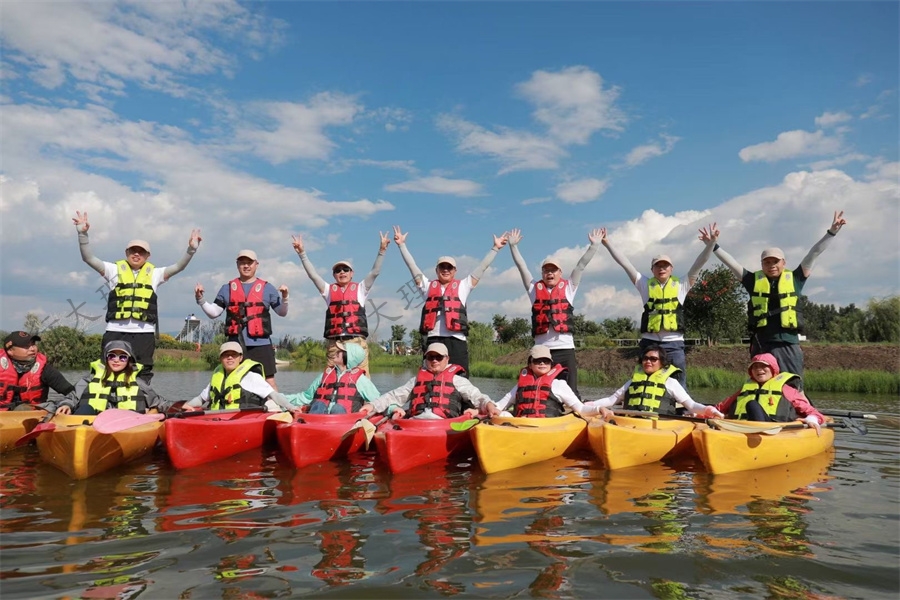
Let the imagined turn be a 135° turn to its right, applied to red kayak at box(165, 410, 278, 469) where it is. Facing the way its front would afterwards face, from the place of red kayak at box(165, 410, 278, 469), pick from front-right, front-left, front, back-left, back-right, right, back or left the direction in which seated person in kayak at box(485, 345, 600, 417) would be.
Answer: right

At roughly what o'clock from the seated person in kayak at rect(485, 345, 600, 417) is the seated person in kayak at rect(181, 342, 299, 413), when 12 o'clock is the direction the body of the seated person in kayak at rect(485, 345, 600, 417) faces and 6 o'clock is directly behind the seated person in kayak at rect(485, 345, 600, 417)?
the seated person in kayak at rect(181, 342, 299, 413) is roughly at 3 o'clock from the seated person in kayak at rect(485, 345, 600, 417).

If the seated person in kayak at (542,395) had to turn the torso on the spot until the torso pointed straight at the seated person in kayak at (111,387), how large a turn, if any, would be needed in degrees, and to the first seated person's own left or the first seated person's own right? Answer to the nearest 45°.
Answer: approximately 90° to the first seated person's own right

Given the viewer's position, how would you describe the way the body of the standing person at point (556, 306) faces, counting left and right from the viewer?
facing the viewer

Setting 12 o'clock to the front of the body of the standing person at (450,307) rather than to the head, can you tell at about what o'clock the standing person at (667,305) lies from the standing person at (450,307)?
the standing person at (667,305) is roughly at 9 o'clock from the standing person at (450,307).

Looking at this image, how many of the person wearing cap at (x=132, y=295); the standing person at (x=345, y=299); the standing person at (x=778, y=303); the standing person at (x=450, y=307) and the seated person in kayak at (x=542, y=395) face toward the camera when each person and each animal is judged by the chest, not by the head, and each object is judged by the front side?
5

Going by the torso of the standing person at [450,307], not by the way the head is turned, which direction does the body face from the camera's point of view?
toward the camera

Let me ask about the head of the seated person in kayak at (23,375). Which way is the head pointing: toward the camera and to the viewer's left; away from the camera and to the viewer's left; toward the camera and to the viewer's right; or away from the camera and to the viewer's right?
toward the camera and to the viewer's right

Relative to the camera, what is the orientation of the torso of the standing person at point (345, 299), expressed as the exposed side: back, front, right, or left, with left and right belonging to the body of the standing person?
front

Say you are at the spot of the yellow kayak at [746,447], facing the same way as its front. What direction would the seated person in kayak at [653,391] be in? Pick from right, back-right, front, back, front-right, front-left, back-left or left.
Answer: right

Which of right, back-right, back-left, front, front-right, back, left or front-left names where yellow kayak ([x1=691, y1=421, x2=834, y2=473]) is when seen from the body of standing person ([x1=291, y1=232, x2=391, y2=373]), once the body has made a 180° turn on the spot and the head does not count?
back-right
